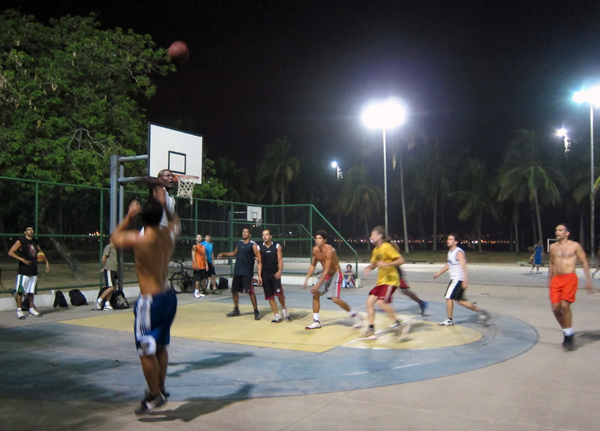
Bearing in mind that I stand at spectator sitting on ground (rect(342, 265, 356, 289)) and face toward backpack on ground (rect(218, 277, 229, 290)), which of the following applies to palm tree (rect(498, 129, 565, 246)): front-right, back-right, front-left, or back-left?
back-right

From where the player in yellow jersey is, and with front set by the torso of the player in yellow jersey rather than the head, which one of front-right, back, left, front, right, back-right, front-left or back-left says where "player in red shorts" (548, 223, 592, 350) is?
back

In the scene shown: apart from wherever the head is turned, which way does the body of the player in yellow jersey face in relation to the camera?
to the viewer's left

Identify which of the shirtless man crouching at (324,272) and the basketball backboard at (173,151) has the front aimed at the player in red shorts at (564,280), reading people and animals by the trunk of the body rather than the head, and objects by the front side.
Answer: the basketball backboard

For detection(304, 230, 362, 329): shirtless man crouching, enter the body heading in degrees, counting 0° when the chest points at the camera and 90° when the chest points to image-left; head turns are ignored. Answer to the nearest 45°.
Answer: approximately 45°

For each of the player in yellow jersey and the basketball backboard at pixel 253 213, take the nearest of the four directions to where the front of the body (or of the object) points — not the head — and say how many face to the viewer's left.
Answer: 1

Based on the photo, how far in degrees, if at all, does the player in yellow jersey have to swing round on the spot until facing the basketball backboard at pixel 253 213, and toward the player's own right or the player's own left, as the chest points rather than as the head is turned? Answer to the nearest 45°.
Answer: approximately 45° to the player's own right

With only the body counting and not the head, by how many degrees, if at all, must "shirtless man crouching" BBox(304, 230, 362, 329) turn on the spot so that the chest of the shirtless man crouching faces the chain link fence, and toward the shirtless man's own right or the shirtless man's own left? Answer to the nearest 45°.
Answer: approximately 90° to the shirtless man's own right

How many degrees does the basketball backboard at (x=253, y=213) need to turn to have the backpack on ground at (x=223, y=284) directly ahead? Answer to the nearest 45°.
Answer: approximately 45° to its right
